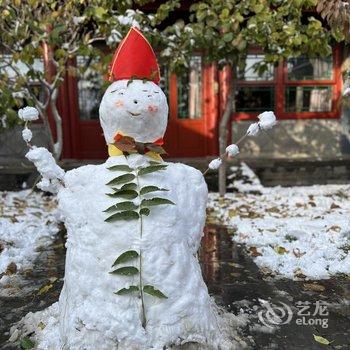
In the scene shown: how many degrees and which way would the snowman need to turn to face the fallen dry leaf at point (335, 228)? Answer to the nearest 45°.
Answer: approximately 135° to its left

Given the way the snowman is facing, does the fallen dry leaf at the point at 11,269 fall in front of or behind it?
behind

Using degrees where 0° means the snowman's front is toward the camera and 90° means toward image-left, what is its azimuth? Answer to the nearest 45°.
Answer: approximately 0°

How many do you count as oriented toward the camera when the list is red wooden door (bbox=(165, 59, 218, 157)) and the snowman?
2

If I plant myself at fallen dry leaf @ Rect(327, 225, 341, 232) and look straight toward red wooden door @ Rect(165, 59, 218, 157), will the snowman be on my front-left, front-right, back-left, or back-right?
back-left

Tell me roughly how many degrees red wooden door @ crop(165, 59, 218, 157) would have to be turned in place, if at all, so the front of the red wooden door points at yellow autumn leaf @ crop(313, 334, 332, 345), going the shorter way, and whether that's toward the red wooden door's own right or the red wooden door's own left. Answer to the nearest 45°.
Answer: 0° — it already faces it

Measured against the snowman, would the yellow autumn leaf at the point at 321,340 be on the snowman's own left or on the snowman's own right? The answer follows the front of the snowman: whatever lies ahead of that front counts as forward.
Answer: on the snowman's own left

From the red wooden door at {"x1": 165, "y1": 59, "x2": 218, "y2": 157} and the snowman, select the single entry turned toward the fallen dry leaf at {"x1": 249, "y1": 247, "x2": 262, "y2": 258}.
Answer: the red wooden door

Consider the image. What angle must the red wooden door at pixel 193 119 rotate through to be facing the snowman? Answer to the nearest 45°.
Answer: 0° — it already faces it
